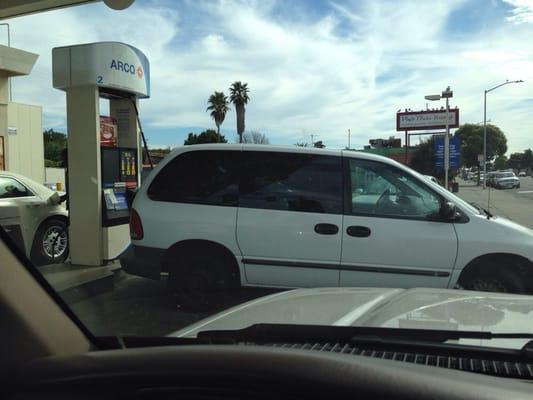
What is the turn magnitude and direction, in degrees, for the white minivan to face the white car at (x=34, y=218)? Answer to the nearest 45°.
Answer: approximately 135° to its left

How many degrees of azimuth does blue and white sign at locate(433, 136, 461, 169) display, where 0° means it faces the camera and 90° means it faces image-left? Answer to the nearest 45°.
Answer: approximately 0°

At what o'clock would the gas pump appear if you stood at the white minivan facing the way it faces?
The gas pump is roughly at 7 o'clock from the white minivan.

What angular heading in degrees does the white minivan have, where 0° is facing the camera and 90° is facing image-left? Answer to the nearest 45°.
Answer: approximately 270°
